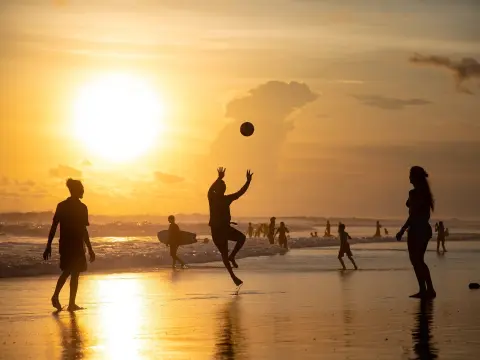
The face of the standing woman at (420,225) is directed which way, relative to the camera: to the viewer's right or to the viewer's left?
to the viewer's left

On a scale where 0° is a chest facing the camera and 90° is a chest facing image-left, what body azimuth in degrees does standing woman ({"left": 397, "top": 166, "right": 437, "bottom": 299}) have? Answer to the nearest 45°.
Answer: approximately 90°

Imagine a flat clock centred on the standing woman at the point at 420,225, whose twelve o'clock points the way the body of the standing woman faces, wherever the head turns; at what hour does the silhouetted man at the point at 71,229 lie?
The silhouetted man is roughly at 11 o'clock from the standing woman.

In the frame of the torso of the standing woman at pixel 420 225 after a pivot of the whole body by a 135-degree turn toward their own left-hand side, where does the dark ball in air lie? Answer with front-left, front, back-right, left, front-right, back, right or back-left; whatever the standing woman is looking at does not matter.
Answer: back
